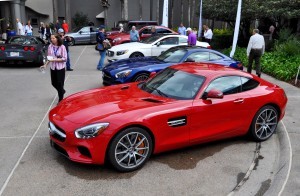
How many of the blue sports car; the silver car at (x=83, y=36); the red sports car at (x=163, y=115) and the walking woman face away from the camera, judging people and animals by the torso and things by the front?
0

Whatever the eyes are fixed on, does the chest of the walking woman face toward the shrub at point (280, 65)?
no

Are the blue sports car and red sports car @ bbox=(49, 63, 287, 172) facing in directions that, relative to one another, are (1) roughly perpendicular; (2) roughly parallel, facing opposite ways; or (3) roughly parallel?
roughly parallel

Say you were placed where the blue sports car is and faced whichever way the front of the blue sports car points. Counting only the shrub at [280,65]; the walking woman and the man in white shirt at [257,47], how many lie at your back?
2

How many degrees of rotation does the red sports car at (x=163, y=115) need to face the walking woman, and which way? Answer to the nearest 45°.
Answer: approximately 90° to its right

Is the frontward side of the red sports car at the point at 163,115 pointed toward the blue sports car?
no

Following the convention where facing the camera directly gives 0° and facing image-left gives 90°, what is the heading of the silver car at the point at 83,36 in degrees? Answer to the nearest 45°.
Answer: approximately 90°

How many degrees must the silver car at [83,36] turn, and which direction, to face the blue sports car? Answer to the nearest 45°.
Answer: approximately 90° to its left

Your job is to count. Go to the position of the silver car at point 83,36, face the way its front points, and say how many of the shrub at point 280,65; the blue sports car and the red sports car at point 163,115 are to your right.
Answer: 0

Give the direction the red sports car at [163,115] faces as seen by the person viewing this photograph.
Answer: facing the viewer and to the left of the viewer

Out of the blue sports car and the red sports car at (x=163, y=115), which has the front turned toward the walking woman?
the blue sports car

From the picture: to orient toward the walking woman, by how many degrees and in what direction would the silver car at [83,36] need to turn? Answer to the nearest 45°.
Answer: approximately 90° to its left

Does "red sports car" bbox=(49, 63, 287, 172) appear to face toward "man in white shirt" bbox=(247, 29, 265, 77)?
no

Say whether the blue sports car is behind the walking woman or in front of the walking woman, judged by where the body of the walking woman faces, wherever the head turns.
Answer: behind

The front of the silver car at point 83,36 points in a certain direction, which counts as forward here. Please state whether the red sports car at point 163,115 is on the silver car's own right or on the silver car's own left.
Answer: on the silver car's own left

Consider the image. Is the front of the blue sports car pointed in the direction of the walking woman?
yes

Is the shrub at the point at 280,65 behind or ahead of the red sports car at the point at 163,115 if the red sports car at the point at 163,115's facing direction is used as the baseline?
behind

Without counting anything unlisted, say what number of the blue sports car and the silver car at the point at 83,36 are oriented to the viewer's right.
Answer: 0

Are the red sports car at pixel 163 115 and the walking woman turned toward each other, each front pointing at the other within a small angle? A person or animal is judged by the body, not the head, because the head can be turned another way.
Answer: no
